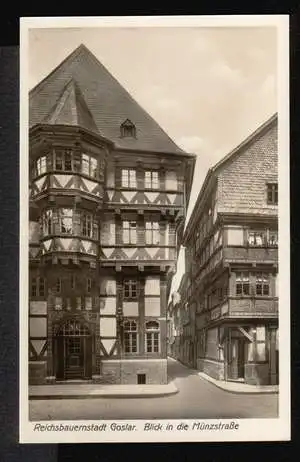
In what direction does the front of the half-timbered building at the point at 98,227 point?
toward the camera
